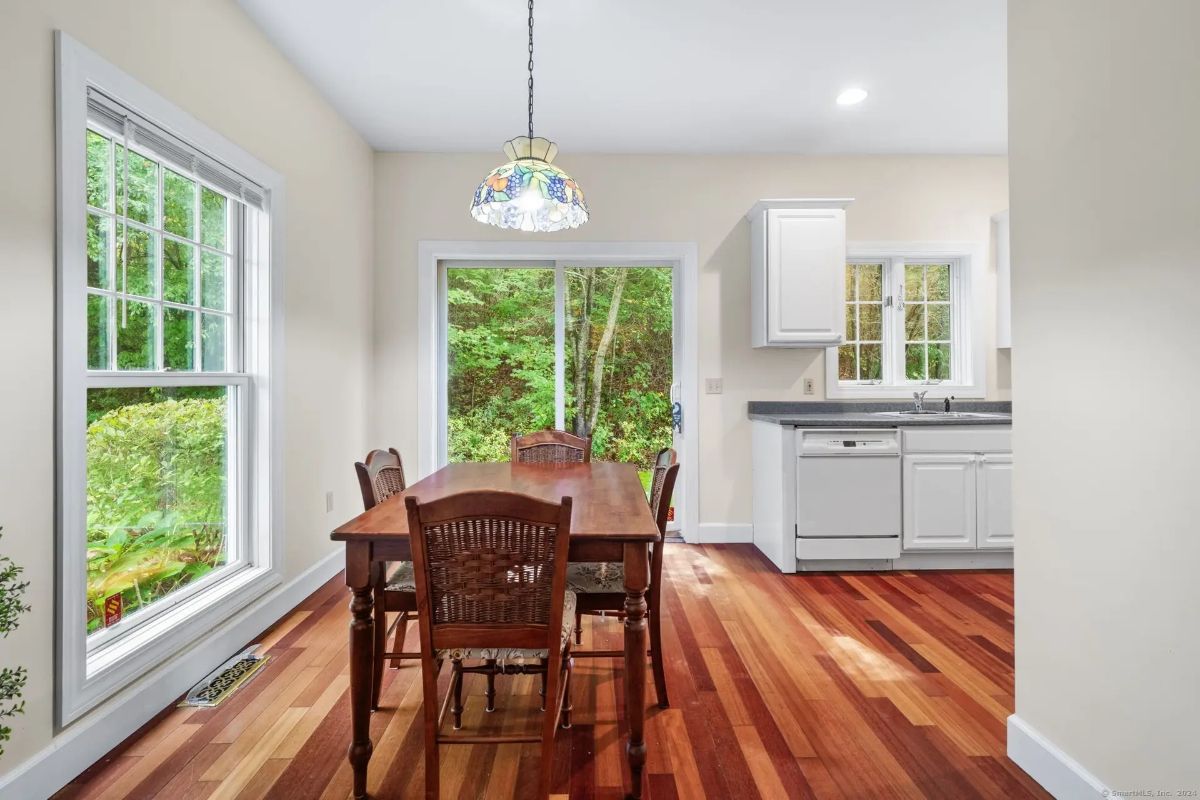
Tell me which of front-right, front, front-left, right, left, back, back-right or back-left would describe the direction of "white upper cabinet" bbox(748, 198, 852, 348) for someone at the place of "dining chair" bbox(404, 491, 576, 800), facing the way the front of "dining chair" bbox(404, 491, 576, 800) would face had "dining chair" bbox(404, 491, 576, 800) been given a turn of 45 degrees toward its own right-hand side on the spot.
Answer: front

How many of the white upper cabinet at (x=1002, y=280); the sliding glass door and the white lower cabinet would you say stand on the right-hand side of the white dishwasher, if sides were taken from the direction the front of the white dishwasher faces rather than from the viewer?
1

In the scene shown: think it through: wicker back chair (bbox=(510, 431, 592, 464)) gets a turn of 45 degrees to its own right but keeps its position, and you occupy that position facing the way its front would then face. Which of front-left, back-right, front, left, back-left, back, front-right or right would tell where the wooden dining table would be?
front-left

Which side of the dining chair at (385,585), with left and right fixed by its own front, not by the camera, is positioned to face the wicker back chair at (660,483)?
front

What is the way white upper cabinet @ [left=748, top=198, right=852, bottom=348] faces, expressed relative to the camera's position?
facing the viewer

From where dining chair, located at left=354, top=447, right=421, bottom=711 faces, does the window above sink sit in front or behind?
in front

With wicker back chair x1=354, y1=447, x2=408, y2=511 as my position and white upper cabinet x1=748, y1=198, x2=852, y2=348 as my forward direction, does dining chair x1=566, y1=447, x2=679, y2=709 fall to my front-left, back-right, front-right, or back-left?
front-right

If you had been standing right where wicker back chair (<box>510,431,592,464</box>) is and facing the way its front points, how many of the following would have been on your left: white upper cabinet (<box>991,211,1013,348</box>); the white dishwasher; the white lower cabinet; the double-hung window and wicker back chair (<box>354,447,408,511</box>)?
3

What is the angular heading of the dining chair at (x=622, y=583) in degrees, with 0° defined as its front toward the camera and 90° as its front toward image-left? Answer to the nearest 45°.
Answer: approximately 90°

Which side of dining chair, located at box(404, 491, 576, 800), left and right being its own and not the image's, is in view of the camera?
back

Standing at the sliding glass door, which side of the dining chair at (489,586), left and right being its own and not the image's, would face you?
front

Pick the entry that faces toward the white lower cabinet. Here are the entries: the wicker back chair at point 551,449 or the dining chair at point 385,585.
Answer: the dining chair

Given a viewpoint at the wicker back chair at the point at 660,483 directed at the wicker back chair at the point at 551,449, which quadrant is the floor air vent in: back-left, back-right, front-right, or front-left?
front-left

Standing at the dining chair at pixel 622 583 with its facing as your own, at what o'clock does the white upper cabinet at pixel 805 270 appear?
The white upper cabinet is roughly at 4 o'clock from the dining chair.

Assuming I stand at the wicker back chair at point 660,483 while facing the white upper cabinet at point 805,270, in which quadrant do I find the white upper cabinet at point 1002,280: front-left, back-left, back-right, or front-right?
front-right

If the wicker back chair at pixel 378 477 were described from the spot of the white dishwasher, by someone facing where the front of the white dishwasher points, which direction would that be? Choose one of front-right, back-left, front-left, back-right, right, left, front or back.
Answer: front-right

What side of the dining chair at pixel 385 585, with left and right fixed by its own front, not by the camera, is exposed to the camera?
right
